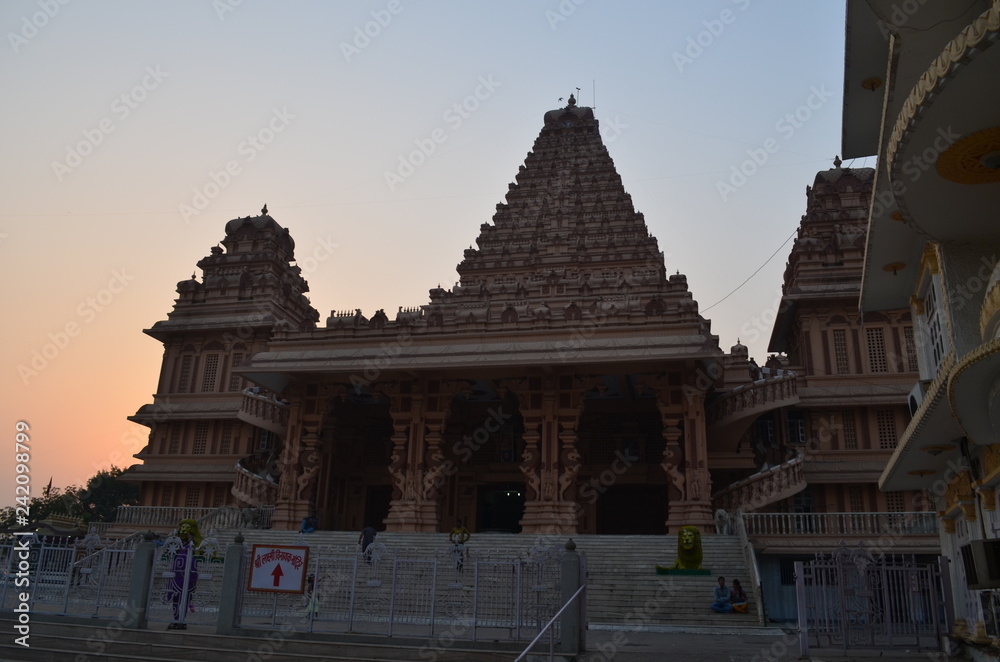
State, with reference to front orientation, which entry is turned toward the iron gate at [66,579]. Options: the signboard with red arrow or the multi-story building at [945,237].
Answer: the multi-story building

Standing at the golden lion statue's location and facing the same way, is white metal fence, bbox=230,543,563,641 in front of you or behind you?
in front

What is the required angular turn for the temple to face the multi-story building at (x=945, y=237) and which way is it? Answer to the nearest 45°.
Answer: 0° — it already faces it

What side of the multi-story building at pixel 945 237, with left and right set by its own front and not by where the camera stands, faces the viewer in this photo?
left

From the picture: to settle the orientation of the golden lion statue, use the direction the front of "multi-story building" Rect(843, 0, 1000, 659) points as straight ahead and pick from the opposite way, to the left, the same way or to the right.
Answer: to the left

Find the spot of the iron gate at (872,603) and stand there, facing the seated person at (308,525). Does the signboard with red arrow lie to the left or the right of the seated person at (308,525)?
left

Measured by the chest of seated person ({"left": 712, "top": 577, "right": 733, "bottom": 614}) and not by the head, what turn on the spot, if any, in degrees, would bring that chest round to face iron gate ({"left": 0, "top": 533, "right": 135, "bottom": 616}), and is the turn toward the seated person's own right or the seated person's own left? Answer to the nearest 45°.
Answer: approximately 45° to the seated person's own right
